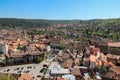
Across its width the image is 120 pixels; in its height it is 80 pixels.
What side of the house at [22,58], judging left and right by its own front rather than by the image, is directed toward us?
front
